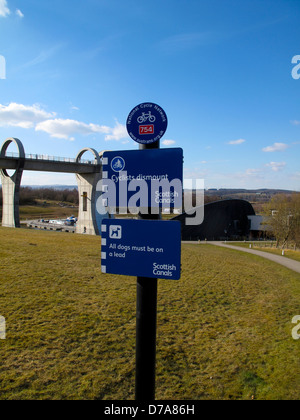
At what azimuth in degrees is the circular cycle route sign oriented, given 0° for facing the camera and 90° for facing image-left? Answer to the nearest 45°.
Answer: approximately 0°

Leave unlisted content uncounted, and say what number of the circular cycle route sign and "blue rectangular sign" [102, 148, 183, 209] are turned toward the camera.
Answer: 2
